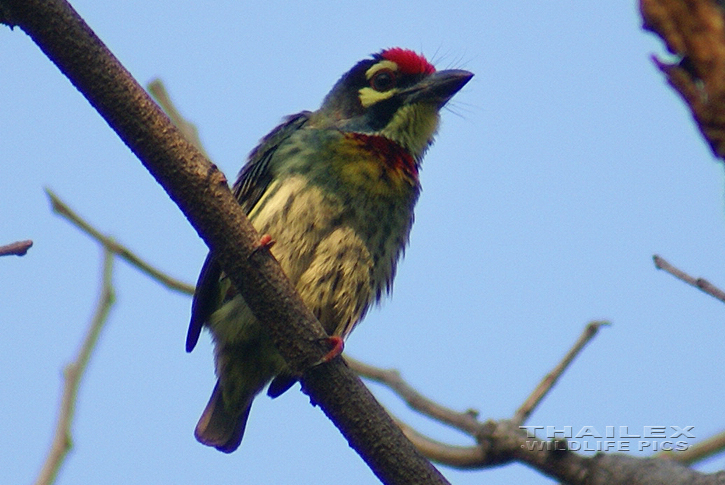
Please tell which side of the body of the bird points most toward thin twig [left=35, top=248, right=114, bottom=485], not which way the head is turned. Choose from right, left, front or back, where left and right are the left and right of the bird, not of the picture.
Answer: right

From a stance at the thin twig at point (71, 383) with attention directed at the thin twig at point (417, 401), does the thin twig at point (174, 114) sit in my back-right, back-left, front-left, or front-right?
front-left

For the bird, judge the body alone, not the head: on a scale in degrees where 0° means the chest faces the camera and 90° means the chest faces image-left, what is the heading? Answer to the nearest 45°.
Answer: approximately 315°
